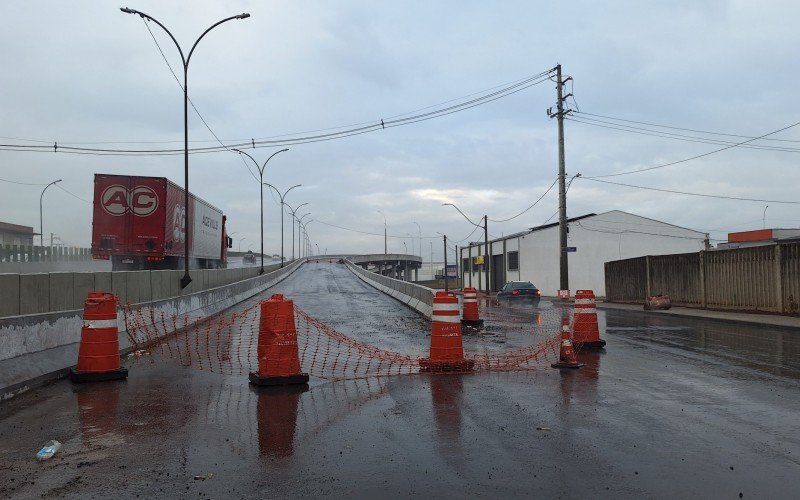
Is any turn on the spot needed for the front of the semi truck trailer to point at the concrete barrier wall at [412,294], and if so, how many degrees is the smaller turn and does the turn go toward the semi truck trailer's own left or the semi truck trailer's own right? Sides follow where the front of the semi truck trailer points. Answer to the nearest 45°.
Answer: approximately 90° to the semi truck trailer's own right

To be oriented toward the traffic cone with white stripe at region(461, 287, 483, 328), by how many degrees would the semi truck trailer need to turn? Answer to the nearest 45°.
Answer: approximately 90° to its right

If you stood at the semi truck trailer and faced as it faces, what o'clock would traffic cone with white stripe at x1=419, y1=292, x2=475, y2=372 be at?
The traffic cone with white stripe is roughly at 4 o'clock from the semi truck trailer.

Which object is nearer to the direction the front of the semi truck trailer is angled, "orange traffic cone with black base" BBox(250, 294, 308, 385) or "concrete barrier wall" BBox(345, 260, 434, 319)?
the concrete barrier wall

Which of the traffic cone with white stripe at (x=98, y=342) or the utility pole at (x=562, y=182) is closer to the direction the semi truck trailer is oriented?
the utility pole

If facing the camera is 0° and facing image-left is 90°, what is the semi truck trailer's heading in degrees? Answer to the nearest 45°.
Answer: approximately 225°

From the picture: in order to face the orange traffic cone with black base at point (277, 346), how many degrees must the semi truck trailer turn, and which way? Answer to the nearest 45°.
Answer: approximately 135° to its right

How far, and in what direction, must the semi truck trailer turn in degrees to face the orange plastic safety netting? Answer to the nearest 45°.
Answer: approximately 135° to its right

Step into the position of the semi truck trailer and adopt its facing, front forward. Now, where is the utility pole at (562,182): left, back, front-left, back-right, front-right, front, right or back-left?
front-right

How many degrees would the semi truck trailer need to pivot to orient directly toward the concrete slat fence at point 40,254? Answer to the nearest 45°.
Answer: approximately 90° to its left
